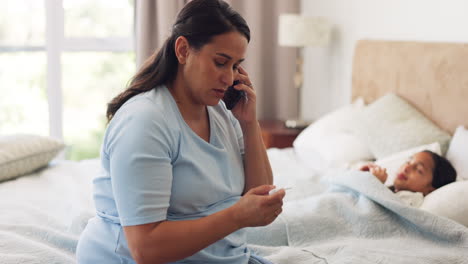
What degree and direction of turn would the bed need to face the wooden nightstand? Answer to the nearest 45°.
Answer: approximately 135° to its right

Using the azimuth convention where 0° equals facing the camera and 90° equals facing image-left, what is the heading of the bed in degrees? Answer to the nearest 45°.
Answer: approximately 45°

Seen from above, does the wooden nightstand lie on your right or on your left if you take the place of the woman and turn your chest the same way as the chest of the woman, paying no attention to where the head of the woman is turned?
on your left
